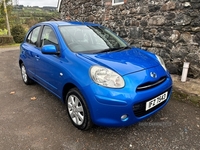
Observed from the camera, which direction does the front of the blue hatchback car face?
facing the viewer and to the right of the viewer
